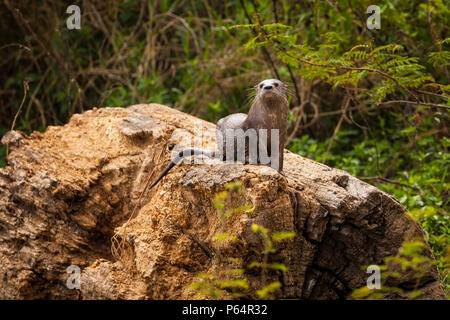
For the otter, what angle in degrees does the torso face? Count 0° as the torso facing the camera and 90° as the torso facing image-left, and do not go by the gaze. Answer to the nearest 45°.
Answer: approximately 315°
